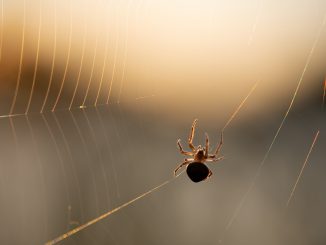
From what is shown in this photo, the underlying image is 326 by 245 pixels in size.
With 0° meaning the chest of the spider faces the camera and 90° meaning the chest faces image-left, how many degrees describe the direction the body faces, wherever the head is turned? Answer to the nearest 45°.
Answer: approximately 180°
